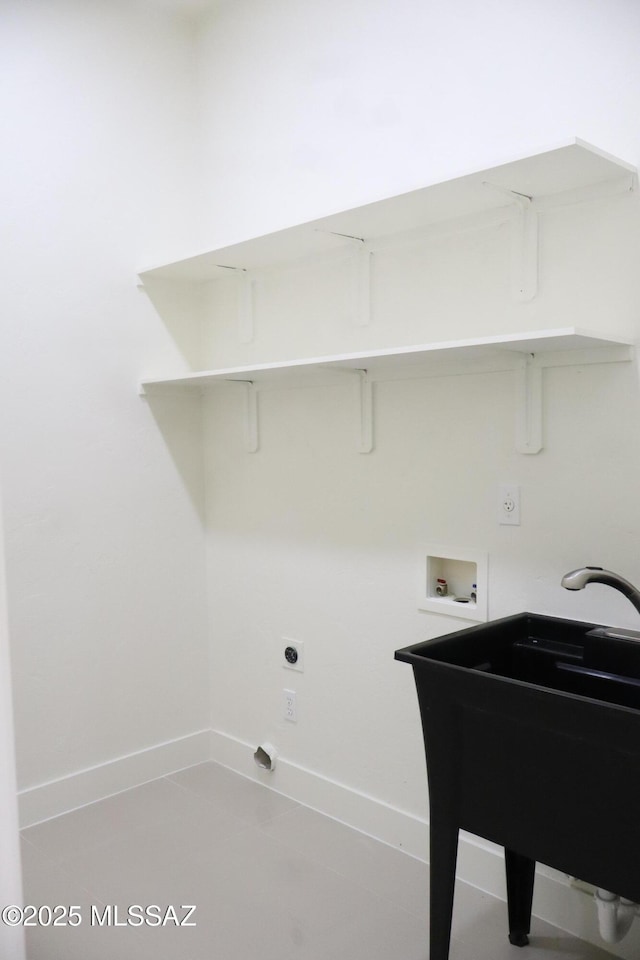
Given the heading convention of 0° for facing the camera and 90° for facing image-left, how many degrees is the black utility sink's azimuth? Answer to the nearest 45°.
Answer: approximately 45°

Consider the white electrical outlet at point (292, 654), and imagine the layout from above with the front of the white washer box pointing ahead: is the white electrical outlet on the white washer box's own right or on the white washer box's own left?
on the white washer box's own right

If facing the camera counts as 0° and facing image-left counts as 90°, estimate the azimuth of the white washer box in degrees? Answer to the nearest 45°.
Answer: approximately 45°

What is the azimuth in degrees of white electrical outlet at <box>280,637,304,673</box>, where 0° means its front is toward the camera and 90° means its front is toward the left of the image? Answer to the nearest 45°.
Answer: approximately 45°

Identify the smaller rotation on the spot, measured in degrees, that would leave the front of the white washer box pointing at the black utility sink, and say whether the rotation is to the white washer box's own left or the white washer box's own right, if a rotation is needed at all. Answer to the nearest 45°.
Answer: approximately 45° to the white washer box's own left
